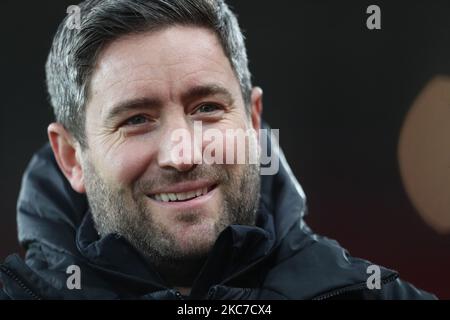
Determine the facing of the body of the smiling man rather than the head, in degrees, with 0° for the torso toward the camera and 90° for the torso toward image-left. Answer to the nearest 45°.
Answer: approximately 0°

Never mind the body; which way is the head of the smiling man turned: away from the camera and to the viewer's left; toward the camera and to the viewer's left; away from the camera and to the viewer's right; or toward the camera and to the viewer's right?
toward the camera and to the viewer's right
